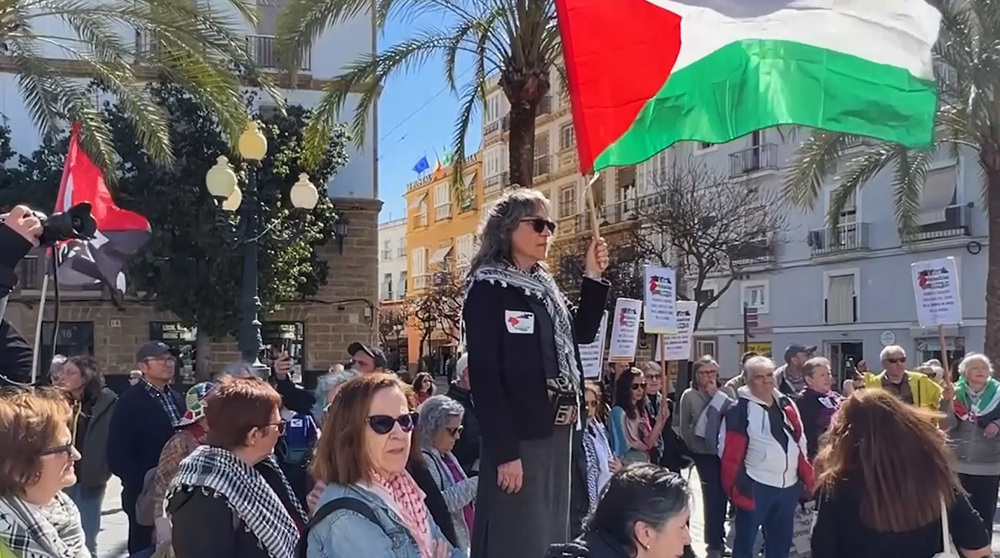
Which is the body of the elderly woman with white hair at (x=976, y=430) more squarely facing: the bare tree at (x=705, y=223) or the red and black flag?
the red and black flag

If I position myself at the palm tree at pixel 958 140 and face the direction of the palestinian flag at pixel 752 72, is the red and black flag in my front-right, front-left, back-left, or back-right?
front-right

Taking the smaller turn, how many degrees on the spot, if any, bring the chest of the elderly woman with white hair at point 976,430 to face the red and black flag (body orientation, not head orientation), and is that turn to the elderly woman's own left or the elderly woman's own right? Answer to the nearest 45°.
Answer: approximately 90° to the elderly woman's own right

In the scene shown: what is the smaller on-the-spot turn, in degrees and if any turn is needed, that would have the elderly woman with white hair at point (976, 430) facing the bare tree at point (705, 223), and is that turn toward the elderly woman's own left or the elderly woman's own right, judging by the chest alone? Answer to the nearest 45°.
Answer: approximately 180°

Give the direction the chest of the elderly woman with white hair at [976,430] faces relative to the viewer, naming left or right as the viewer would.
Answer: facing the viewer

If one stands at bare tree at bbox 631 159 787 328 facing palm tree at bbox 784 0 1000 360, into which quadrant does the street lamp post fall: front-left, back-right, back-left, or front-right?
front-right

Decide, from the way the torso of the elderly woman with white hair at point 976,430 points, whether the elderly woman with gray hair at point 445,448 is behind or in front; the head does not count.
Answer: in front

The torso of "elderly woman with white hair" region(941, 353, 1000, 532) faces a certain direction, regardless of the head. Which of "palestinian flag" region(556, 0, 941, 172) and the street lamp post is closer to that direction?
the palestinian flag

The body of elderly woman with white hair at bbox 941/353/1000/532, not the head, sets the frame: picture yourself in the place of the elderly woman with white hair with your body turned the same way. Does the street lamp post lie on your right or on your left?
on your right

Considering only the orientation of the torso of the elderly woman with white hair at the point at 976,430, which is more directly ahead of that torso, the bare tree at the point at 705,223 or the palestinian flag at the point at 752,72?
the palestinian flag

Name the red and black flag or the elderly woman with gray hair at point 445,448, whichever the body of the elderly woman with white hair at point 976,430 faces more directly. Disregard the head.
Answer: the elderly woman with gray hair

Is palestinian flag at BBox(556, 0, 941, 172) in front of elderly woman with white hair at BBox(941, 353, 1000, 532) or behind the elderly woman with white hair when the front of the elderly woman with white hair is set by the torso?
in front

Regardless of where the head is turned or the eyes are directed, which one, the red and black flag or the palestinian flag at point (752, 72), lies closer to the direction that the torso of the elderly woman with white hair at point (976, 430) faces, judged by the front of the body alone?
the palestinian flag

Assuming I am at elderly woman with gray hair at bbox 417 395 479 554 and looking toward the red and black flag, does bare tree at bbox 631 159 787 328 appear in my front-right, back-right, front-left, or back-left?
front-right
